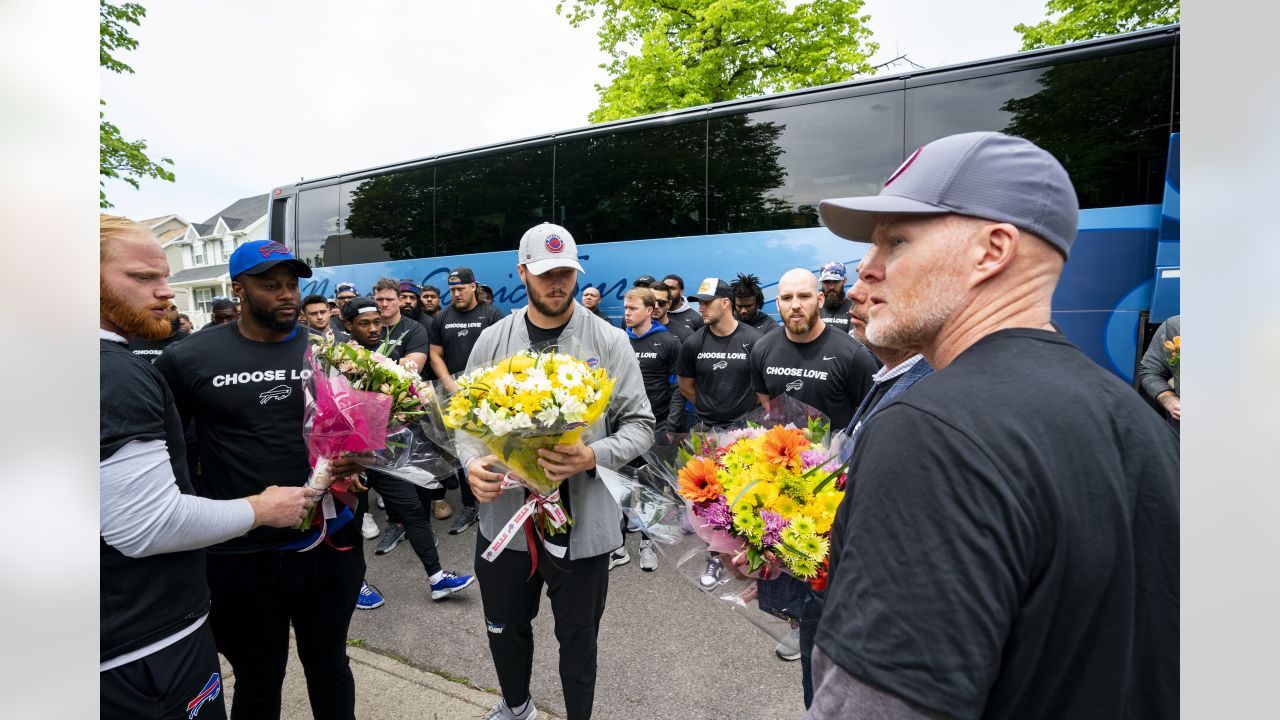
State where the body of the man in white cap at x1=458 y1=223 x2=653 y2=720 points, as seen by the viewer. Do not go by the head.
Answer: toward the camera

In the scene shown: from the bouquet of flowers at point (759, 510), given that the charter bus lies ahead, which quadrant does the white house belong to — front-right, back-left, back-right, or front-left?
front-left

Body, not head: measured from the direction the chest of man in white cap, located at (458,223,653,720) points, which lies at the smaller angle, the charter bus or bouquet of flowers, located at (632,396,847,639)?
the bouquet of flowers

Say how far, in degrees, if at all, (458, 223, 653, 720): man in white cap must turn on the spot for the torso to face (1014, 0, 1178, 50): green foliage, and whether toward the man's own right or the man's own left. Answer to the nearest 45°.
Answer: approximately 135° to the man's own left

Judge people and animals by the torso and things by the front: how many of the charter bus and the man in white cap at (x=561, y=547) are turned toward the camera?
1

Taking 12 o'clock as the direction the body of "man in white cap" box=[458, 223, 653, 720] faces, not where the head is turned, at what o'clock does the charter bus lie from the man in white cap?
The charter bus is roughly at 7 o'clock from the man in white cap.

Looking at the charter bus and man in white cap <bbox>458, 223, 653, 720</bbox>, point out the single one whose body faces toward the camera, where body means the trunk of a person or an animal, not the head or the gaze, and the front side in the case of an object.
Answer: the man in white cap

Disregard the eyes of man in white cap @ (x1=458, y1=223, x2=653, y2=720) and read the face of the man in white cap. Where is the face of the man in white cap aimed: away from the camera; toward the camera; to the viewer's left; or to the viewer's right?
toward the camera

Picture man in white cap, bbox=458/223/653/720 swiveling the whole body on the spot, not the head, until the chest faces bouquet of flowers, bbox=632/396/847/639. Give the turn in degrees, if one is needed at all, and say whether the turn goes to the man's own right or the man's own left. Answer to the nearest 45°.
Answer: approximately 45° to the man's own left
